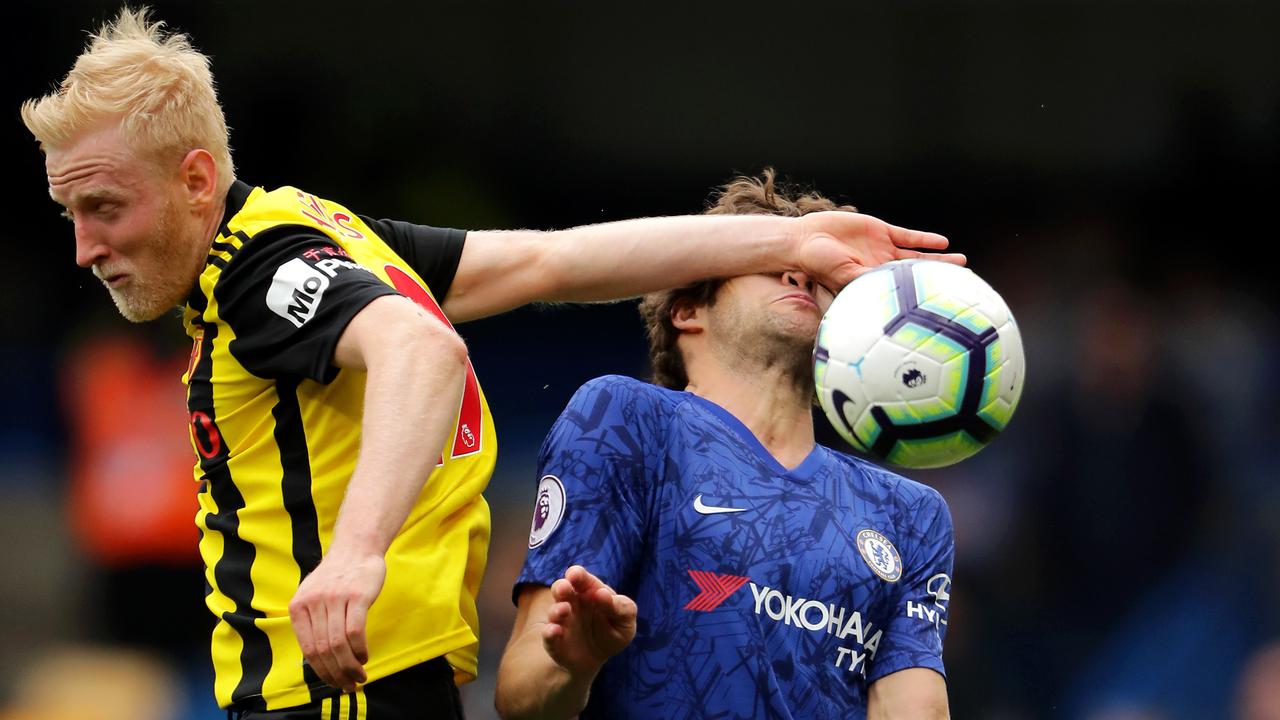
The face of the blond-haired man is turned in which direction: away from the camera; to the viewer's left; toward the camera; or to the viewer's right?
to the viewer's left

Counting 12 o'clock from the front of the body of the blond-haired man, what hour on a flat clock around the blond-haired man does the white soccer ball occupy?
The white soccer ball is roughly at 6 o'clock from the blond-haired man.

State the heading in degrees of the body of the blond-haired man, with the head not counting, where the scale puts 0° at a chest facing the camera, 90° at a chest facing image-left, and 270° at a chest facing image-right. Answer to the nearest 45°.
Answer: approximately 90°
